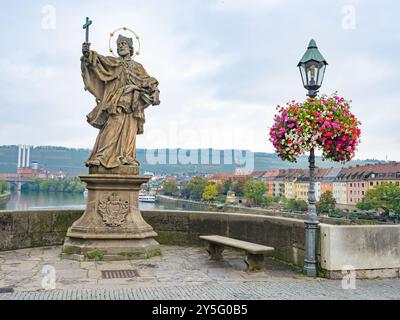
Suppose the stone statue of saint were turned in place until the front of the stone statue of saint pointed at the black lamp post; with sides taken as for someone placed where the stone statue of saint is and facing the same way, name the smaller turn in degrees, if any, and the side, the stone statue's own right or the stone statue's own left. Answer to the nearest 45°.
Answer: approximately 45° to the stone statue's own left

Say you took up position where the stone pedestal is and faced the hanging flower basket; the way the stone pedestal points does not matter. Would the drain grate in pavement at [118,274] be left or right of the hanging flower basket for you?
right

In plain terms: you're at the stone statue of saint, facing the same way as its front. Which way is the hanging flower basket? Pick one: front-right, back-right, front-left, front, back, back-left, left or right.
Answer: front-left

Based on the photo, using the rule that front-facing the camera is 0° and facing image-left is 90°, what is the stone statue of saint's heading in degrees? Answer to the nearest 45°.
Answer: approximately 0°
